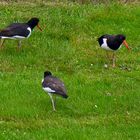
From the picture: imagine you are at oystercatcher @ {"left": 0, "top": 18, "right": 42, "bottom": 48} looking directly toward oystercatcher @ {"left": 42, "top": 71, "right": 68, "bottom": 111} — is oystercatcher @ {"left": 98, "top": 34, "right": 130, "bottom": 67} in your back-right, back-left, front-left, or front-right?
front-left

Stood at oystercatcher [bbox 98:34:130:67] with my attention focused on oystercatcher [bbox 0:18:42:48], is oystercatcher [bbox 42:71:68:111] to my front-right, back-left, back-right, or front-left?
front-left

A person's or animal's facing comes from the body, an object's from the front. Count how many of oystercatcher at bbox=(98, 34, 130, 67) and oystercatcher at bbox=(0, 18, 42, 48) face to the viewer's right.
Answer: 2

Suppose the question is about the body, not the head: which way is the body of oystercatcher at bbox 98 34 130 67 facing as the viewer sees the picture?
to the viewer's right

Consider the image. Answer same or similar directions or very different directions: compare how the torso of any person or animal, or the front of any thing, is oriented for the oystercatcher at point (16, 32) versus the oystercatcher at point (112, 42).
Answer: same or similar directions

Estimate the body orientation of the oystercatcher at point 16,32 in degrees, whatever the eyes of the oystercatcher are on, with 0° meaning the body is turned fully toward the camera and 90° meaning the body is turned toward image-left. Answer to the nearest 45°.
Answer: approximately 270°

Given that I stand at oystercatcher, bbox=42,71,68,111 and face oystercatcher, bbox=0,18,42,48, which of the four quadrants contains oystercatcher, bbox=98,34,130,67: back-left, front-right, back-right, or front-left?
front-right

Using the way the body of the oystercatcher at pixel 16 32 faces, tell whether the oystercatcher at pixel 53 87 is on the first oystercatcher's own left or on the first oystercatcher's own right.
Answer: on the first oystercatcher's own right

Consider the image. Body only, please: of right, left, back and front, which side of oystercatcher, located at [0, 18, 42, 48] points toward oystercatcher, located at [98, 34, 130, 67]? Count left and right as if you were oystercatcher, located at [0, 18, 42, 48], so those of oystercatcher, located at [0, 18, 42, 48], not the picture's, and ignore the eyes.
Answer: front

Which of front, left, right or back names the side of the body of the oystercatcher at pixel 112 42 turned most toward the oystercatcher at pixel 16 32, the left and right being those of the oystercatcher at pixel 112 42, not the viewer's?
back

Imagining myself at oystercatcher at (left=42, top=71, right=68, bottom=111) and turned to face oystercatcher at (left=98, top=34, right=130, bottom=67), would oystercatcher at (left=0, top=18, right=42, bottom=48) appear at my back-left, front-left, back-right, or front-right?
front-left
